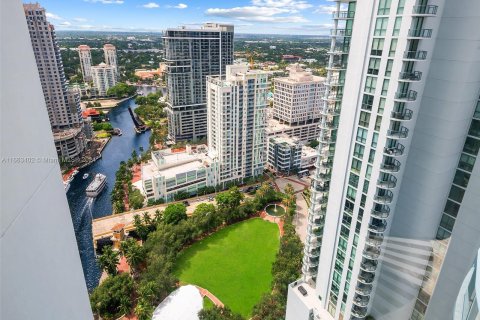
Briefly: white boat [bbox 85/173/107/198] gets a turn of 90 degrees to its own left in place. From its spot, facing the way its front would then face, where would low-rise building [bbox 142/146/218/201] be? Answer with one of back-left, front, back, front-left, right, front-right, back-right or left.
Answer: back

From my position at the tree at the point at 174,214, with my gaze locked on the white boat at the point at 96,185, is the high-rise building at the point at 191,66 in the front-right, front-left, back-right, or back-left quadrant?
front-right

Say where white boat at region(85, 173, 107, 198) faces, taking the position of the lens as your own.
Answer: facing away from the viewer and to the right of the viewer

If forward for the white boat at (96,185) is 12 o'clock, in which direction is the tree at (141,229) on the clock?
The tree is roughly at 4 o'clock from the white boat.

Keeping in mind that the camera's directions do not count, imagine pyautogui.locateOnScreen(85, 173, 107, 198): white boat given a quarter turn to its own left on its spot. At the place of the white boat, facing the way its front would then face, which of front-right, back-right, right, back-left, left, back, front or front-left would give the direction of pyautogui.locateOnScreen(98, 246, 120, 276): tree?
back-left

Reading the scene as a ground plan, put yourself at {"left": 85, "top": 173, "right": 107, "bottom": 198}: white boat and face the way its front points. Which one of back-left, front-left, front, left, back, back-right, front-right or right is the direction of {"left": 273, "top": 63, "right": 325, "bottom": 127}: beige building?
front-right

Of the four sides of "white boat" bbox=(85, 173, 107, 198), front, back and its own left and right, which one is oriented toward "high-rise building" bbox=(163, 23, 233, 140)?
front

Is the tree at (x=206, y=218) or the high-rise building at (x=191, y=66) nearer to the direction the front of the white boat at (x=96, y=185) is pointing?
the high-rise building

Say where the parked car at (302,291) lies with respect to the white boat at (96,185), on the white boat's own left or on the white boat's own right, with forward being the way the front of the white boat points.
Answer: on the white boat's own right

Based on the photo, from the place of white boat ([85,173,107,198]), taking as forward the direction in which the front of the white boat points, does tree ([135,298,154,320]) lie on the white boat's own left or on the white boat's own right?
on the white boat's own right

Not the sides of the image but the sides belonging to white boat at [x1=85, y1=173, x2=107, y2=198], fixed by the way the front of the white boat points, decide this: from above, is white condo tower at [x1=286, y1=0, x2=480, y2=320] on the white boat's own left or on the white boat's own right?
on the white boat's own right

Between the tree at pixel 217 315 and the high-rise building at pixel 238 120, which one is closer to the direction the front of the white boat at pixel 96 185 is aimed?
the high-rise building

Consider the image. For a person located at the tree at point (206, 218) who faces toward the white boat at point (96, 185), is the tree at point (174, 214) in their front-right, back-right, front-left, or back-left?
front-left

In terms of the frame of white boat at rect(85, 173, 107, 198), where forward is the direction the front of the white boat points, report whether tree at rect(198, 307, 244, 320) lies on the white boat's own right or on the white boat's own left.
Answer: on the white boat's own right

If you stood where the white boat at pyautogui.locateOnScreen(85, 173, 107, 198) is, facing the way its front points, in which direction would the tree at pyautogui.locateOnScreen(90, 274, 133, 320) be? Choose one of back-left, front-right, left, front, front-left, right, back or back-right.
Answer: back-right

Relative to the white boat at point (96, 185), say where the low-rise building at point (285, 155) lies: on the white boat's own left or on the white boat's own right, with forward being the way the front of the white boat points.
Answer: on the white boat's own right
